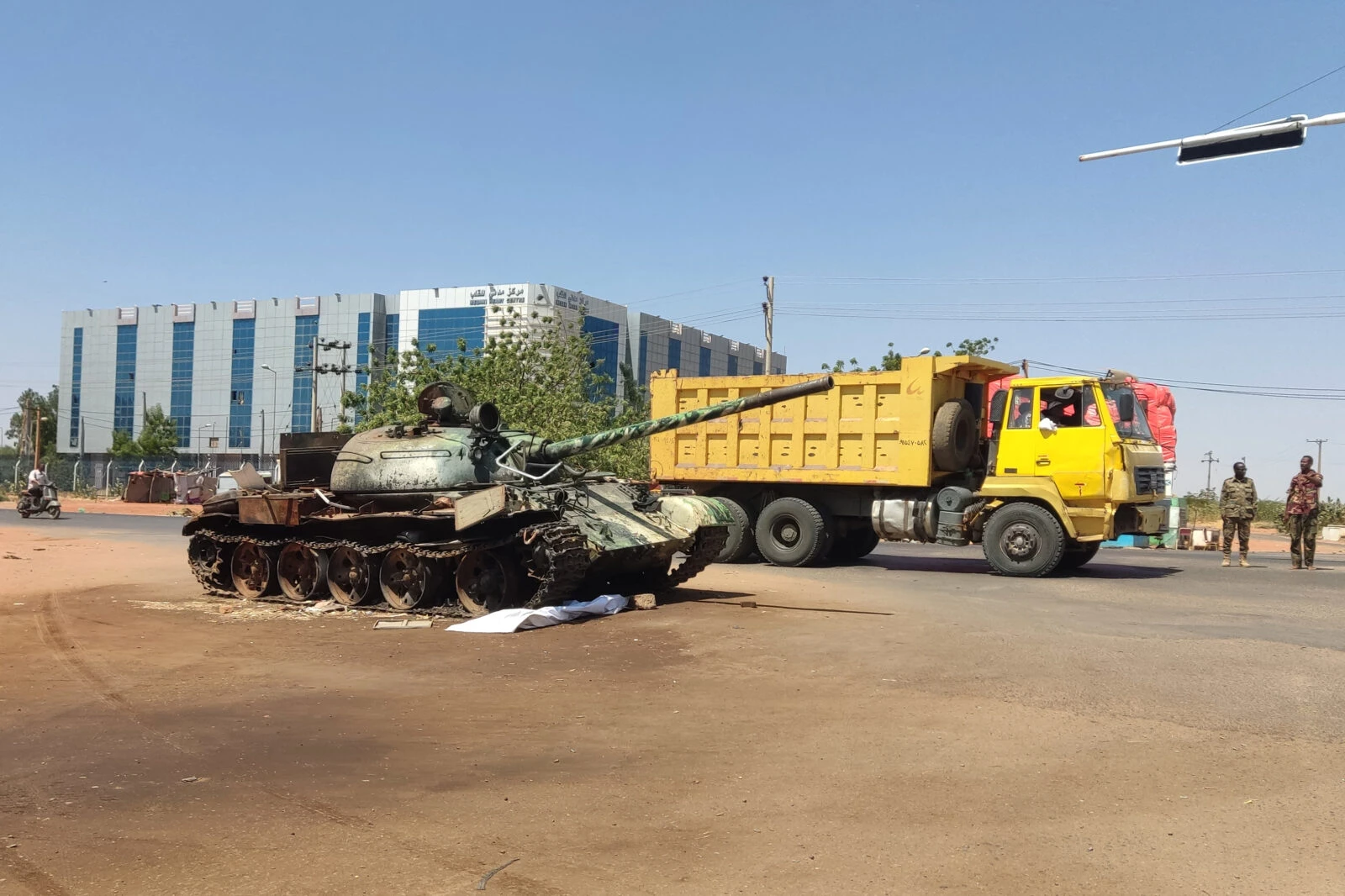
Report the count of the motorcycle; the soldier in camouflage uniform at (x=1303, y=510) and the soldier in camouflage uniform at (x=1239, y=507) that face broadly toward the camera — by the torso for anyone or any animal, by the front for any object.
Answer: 2

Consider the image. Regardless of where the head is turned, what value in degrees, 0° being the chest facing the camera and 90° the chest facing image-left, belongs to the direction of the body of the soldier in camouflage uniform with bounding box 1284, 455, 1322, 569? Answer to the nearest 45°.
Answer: approximately 0°

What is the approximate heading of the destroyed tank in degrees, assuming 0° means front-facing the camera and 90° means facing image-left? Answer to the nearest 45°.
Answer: approximately 315°

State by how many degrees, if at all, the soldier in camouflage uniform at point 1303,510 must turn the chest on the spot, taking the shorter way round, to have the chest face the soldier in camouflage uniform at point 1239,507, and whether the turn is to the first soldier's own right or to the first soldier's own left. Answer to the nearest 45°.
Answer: approximately 90° to the first soldier's own right

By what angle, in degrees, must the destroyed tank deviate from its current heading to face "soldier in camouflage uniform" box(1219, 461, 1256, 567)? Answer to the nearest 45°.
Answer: approximately 45° to its left

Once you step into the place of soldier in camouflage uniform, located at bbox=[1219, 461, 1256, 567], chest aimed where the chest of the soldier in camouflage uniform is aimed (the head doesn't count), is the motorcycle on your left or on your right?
on your right

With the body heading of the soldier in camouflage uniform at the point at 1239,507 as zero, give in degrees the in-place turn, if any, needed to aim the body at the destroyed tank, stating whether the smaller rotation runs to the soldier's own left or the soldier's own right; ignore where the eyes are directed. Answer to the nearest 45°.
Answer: approximately 45° to the soldier's own right

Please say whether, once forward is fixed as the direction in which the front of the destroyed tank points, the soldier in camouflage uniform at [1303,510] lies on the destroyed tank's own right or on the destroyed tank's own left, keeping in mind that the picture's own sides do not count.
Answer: on the destroyed tank's own left
